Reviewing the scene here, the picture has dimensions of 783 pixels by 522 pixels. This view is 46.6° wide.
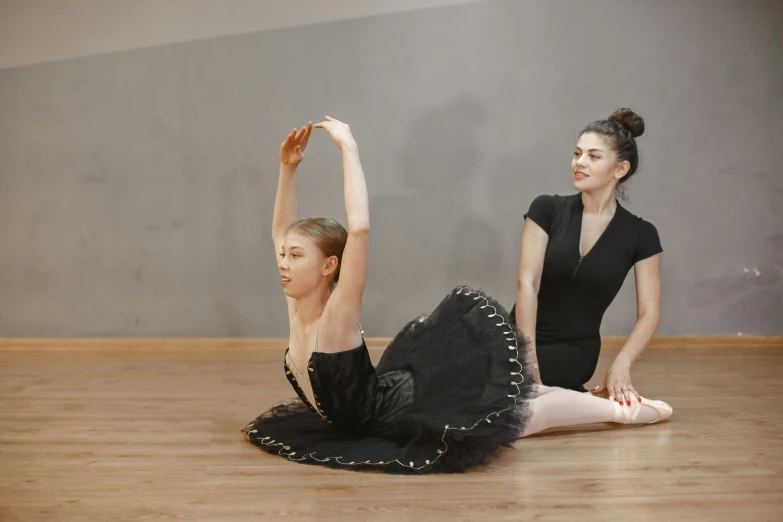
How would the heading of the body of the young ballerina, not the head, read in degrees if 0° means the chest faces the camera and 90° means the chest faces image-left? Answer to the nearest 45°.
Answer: approximately 45°

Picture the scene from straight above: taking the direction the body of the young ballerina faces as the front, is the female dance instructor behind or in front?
behind

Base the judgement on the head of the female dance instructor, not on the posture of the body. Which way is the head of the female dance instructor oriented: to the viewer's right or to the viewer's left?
to the viewer's left

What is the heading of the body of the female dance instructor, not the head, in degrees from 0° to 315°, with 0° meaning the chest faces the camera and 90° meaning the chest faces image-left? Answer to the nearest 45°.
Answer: approximately 45°
